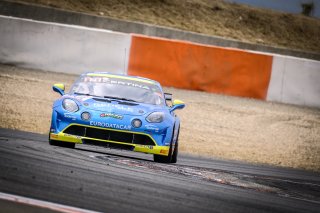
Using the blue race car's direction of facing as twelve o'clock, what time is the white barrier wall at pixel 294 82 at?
The white barrier wall is roughly at 7 o'clock from the blue race car.

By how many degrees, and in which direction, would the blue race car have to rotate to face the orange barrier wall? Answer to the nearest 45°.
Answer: approximately 180°

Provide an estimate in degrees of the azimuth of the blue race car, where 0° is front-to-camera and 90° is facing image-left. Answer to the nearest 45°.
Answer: approximately 0°

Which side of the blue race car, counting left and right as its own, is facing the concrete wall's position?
back
